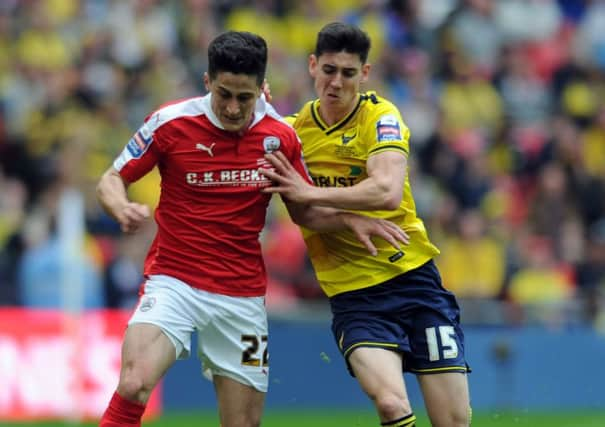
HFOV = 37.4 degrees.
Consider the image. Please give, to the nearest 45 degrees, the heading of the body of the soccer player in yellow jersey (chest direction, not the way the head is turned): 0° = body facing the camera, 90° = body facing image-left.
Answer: approximately 45°
